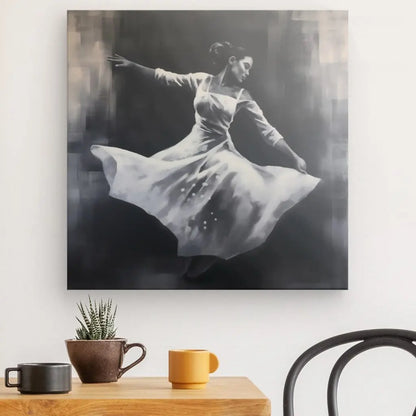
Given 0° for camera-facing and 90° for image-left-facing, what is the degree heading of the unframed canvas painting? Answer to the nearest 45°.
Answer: approximately 0°

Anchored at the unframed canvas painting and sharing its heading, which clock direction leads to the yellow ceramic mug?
The yellow ceramic mug is roughly at 12 o'clock from the unframed canvas painting.
